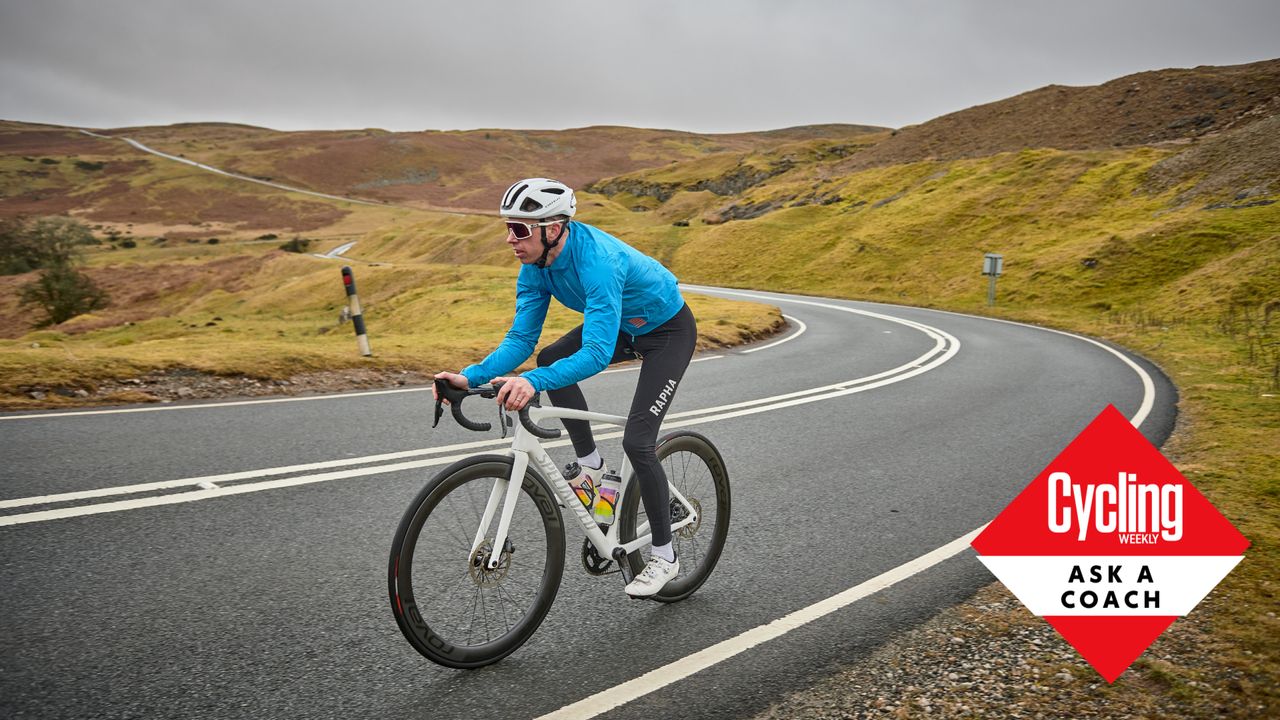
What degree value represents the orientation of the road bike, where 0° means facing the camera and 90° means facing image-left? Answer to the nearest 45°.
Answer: approximately 45°

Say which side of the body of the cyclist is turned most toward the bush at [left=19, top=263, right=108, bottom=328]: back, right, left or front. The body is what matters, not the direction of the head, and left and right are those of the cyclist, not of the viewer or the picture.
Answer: right

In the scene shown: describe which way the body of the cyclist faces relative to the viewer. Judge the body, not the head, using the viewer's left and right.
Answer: facing the viewer and to the left of the viewer

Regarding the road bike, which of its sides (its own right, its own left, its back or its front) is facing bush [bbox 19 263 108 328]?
right

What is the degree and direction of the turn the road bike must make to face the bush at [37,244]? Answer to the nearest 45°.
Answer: approximately 90° to its right

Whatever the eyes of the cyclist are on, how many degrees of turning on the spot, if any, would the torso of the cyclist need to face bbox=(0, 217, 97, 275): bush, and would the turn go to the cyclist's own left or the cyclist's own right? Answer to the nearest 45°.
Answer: approximately 90° to the cyclist's own right
